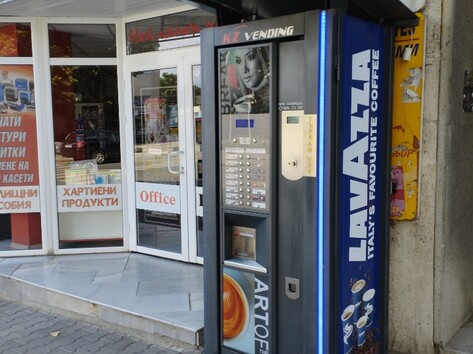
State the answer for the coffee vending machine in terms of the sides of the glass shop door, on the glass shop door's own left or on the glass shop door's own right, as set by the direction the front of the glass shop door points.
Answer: on the glass shop door's own left

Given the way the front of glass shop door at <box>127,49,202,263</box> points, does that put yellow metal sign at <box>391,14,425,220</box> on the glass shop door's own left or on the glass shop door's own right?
on the glass shop door's own left

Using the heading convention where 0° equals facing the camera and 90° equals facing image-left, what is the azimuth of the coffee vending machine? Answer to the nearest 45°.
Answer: approximately 45°

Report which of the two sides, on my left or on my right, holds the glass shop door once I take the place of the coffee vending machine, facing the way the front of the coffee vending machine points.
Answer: on my right

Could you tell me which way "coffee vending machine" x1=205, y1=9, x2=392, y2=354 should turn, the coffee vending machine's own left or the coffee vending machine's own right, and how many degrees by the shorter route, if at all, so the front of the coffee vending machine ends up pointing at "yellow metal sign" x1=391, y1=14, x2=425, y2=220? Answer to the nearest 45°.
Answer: approximately 180°

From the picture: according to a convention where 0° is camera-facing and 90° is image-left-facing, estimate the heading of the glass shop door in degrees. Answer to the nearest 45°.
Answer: approximately 45°
